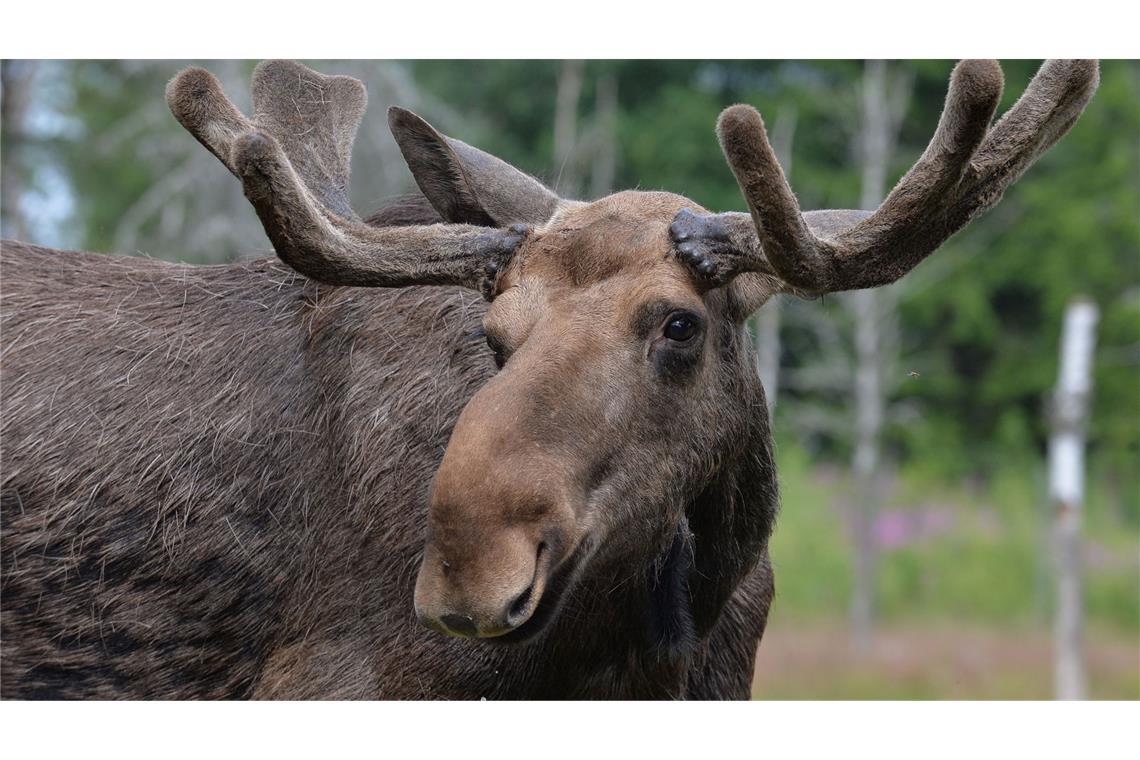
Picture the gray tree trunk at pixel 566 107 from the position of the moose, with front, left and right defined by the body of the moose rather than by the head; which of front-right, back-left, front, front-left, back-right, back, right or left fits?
back-left

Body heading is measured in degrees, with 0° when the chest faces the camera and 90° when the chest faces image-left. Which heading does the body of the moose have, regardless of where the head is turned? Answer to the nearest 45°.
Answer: approximately 315°

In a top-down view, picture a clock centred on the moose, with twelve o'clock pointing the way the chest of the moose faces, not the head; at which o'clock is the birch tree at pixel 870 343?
The birch tree is roughly at 8 o'clock from the moose.

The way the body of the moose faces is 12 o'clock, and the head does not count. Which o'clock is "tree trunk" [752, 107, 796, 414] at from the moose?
The tree trunk is roughly at 8 o'clock from the moose.
